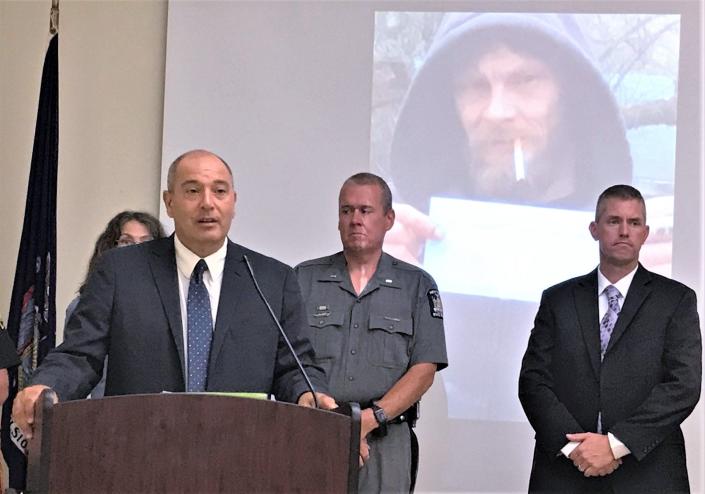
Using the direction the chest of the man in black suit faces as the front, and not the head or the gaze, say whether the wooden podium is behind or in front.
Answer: in front

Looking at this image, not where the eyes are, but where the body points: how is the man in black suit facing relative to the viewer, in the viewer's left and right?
facing the viewer

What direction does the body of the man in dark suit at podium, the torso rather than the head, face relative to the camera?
toward the camera

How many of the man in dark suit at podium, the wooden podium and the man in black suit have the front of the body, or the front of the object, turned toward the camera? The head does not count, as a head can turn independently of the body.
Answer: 3

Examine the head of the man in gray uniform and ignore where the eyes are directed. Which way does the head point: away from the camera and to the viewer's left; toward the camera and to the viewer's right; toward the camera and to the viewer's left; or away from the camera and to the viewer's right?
toward the camera and to the viewer's left

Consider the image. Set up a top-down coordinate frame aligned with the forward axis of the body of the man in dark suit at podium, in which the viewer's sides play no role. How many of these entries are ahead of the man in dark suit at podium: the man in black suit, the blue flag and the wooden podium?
1

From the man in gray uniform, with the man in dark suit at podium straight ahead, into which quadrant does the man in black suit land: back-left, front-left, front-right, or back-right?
back-left

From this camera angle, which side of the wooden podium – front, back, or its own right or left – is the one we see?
front

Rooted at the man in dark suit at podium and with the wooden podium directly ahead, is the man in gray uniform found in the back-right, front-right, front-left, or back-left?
back-left
